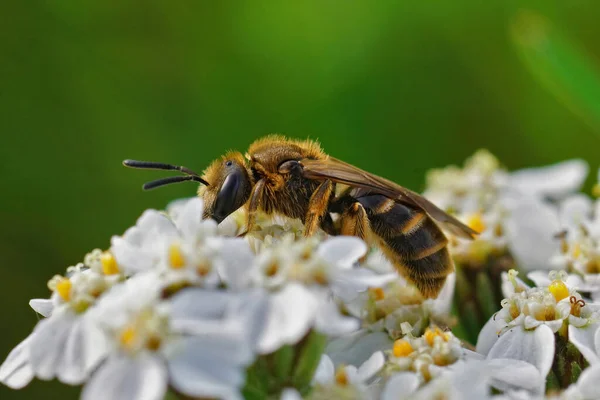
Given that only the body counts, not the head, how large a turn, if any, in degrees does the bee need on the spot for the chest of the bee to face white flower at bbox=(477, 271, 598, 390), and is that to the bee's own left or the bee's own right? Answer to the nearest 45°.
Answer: approximately 135° to the bee's own left

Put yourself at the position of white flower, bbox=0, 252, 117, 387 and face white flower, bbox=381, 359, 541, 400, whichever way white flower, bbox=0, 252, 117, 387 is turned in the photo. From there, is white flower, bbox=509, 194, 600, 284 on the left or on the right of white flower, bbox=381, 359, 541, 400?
left

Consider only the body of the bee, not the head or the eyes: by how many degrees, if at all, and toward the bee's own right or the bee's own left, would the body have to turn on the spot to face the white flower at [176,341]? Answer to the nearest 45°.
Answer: approximately 45° to the bee's own left

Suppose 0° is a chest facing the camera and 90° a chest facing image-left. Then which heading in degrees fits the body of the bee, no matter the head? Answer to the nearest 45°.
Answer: approximately 90°

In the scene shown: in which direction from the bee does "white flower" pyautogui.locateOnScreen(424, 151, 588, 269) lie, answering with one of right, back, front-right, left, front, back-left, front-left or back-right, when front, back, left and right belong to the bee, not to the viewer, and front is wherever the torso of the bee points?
back-right

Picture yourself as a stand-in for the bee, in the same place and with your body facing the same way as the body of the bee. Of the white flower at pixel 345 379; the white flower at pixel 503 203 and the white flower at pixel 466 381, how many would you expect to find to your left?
2

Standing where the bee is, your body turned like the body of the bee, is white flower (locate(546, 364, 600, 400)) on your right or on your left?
on your left

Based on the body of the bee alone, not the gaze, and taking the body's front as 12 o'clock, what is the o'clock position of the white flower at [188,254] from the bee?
The white flower is roughly at 10 o'clock from the bee.
